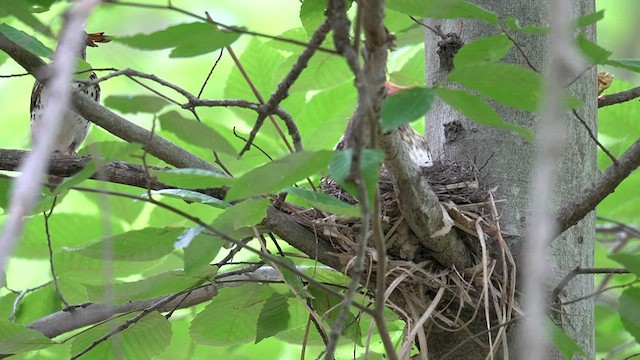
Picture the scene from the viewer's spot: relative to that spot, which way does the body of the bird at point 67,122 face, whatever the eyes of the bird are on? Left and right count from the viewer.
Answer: facing the viewer and to the right of the viewer

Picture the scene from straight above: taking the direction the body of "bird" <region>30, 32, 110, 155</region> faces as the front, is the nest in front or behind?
in front

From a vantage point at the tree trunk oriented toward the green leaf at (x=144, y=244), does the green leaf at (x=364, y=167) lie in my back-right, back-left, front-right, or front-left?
front-left

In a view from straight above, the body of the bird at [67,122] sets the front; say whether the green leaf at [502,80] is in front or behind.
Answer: in front
